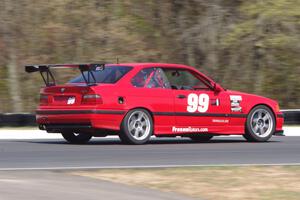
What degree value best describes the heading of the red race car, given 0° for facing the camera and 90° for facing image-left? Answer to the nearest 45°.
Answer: approximately 225°
